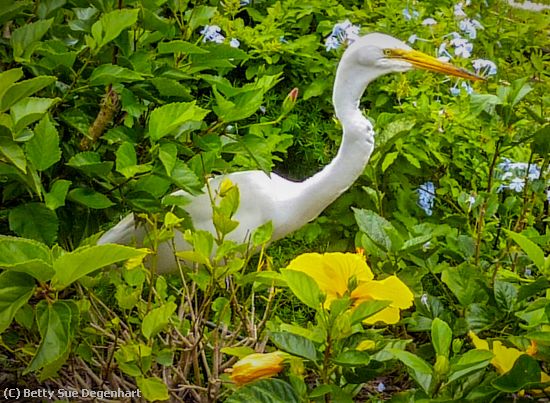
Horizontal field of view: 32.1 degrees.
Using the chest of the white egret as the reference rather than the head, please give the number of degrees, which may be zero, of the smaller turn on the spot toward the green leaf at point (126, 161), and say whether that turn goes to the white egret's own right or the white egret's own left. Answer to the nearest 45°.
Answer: approximately 135° to the white egret's own right

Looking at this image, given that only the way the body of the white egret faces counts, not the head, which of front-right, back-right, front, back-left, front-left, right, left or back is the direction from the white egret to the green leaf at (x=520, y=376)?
right

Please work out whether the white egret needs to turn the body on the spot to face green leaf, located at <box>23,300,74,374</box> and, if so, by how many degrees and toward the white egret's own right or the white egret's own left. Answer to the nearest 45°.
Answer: approximately 90° to the white egret's own right

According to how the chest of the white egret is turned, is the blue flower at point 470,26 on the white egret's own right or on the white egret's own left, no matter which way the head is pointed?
on the white egret's own left

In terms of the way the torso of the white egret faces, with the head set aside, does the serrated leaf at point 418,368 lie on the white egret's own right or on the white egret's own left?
on the white egret's own right

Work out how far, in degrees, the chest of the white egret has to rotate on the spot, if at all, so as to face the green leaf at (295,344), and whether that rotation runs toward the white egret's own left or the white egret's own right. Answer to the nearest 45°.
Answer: approximately 90° to the white egret's own right

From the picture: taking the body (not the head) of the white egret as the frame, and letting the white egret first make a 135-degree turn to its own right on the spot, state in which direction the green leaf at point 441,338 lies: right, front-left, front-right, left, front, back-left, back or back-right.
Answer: front-left

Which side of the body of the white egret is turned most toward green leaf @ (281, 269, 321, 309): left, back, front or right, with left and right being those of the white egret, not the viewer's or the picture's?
right

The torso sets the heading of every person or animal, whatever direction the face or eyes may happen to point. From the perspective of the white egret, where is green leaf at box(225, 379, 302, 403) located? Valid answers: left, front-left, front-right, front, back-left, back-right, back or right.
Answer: right

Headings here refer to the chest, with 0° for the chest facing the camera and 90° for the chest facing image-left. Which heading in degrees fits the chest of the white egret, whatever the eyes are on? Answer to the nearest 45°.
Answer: approximately 270°
